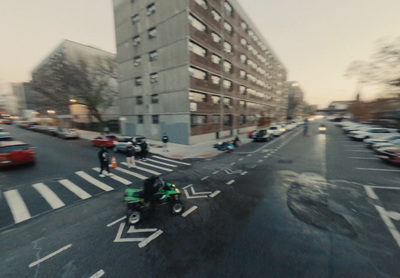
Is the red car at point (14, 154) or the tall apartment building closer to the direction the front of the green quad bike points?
the tall apartment building
